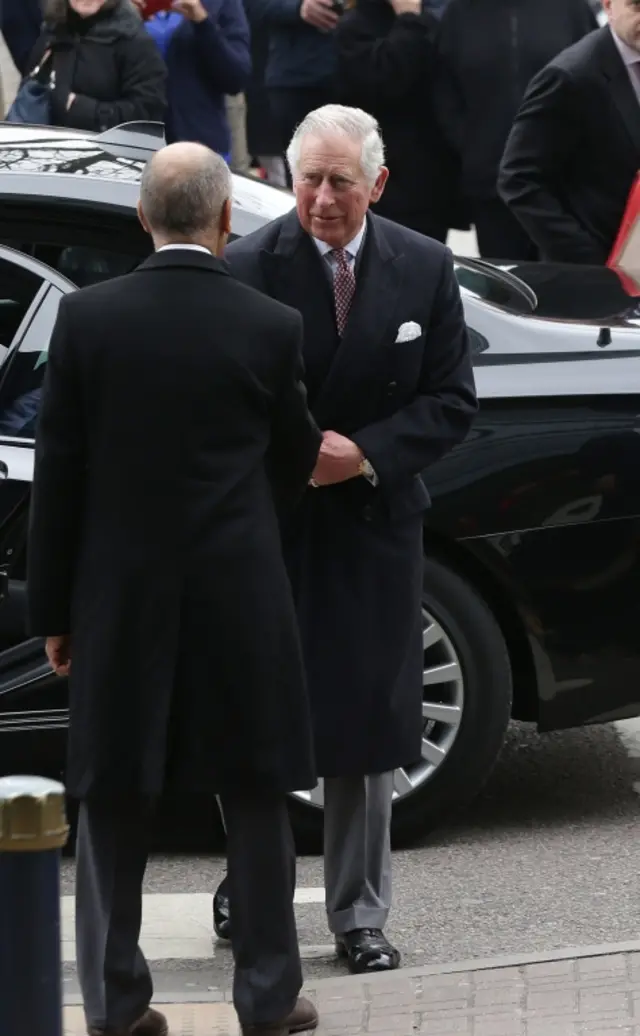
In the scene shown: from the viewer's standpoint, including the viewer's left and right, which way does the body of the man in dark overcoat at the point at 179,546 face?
facing away from the viewer and to the right of the viewer

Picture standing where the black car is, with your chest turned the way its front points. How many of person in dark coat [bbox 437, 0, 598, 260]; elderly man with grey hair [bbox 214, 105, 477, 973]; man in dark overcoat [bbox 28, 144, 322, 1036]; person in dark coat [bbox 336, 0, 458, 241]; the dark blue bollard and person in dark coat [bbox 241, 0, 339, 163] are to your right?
3

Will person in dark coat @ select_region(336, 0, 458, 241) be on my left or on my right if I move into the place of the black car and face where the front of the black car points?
on my right

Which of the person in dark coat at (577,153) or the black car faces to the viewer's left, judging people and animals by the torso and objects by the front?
the black car

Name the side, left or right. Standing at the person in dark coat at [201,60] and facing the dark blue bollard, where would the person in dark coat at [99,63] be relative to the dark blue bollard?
right

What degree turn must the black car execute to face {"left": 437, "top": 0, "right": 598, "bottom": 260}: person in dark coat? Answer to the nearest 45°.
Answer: approximately 90° to its right

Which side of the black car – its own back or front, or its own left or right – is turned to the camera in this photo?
left

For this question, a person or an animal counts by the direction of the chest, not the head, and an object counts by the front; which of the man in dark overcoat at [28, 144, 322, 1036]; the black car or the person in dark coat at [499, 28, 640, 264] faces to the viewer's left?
the black car

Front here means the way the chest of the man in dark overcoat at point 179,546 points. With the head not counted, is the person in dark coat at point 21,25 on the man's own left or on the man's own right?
on the man's own left

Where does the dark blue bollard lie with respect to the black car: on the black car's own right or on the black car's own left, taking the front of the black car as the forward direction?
on the black car's own left
